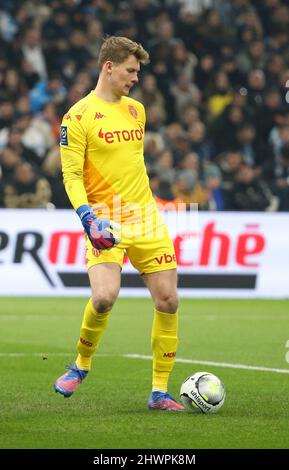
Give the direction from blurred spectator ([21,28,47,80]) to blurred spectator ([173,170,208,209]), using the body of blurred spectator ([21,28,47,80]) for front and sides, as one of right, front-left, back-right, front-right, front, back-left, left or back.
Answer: front-left

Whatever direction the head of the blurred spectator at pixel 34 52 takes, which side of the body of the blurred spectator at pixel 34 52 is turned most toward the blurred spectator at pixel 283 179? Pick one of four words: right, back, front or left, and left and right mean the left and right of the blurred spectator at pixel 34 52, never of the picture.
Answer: left

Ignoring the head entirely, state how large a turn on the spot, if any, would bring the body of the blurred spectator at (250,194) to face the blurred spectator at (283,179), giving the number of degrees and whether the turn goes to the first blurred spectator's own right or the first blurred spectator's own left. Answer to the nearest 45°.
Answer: approximately 135° to the first blurred spectator's own left

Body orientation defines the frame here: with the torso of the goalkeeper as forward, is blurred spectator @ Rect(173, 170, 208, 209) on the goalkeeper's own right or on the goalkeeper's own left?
on the goalkeeper's own left

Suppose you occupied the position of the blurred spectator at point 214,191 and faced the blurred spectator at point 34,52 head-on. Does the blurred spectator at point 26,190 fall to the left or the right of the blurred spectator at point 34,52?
left

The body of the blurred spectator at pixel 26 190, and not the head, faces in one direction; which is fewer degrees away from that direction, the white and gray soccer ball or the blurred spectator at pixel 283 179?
the white and gray soccer ball

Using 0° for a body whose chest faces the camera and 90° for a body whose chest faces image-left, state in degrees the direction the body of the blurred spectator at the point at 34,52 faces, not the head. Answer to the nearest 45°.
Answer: approximately 0°
